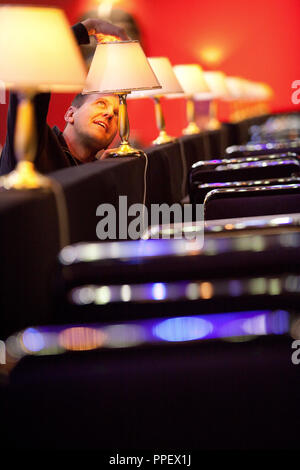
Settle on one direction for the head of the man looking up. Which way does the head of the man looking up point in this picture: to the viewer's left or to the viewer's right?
to the viewer's right

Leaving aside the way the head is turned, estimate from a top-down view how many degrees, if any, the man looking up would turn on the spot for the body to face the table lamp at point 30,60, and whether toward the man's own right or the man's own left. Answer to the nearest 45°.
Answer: approximately 45° to the man's own right

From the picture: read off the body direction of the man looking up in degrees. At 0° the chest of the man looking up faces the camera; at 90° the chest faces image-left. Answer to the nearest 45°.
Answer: approximately 315°
